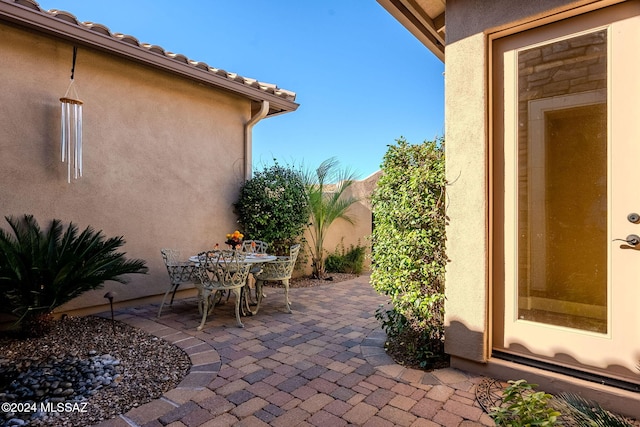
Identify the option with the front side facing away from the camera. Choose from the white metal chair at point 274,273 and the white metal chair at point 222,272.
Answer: the white metal chair at point 222,272

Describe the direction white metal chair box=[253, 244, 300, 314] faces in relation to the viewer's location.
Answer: facing to the left of the viewer

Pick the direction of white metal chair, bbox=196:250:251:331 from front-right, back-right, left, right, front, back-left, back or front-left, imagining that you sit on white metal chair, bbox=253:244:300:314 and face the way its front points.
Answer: front-left

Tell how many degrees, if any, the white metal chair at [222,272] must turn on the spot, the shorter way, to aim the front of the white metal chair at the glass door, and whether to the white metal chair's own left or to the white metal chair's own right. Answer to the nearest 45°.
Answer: approximately 135° to the white metal chair's own right

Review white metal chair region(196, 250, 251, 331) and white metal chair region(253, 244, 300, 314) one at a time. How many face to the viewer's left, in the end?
1

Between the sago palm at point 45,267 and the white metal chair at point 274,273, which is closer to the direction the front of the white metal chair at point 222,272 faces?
the white metal chair

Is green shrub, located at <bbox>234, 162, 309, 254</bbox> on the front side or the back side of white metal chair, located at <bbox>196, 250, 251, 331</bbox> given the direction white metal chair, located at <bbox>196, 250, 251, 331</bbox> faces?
on the front side

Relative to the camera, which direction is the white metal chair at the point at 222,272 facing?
away from the camera

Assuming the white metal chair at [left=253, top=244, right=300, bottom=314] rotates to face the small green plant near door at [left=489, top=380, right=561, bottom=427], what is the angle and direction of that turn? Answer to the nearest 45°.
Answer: approximately 90° to its left

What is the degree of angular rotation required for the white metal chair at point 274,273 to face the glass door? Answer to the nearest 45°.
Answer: approximately 135° to its left

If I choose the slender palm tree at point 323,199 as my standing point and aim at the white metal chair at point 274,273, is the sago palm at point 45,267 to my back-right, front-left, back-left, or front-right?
front-right

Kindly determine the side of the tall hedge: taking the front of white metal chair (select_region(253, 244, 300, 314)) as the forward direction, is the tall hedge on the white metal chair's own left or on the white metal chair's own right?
on the white metal chair's own left

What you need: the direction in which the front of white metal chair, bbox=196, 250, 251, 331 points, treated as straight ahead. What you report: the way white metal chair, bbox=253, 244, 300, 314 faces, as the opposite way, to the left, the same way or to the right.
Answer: to the left

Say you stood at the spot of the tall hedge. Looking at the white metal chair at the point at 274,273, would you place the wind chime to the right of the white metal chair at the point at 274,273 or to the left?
left

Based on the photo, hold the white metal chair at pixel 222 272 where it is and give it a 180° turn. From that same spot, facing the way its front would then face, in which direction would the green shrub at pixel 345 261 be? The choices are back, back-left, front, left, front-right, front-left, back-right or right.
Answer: back-left

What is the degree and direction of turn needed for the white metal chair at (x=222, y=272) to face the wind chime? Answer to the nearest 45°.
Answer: approximately 90° to its left

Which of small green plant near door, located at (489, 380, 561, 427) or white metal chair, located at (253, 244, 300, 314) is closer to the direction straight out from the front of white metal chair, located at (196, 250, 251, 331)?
the white metal chair

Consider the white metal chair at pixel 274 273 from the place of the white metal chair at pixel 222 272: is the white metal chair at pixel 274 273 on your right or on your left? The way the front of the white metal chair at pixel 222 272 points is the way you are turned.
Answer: on your right

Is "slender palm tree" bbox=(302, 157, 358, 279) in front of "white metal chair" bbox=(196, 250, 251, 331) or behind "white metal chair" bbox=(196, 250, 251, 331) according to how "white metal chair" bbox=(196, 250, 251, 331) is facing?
in front
